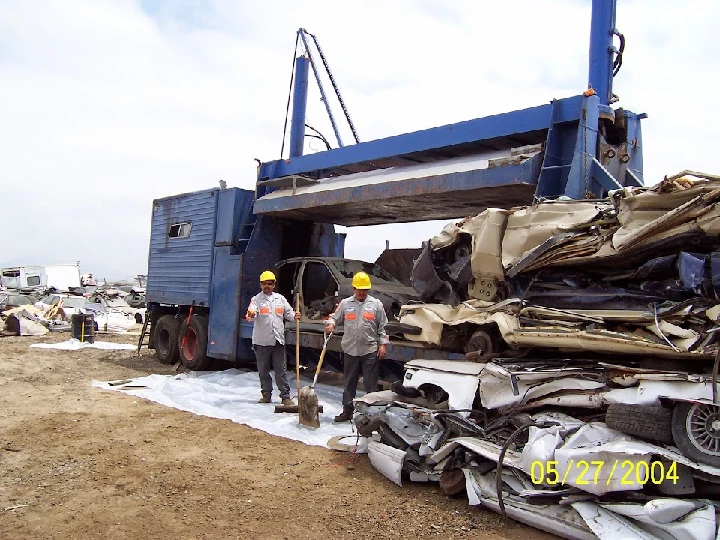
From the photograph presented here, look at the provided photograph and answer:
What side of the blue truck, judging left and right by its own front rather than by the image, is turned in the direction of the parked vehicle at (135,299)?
back

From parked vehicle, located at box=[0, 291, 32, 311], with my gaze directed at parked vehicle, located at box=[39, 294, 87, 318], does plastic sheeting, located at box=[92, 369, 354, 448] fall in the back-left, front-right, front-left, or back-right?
front-right

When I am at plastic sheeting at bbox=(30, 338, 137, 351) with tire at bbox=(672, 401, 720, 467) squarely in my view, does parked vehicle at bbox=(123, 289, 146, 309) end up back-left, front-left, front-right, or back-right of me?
back-left

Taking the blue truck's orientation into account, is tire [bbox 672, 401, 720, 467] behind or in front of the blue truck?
in front

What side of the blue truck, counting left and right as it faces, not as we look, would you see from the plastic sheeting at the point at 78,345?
back

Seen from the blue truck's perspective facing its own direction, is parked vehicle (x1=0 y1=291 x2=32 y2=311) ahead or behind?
behind

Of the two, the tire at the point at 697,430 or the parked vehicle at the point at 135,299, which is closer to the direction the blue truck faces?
the tire
